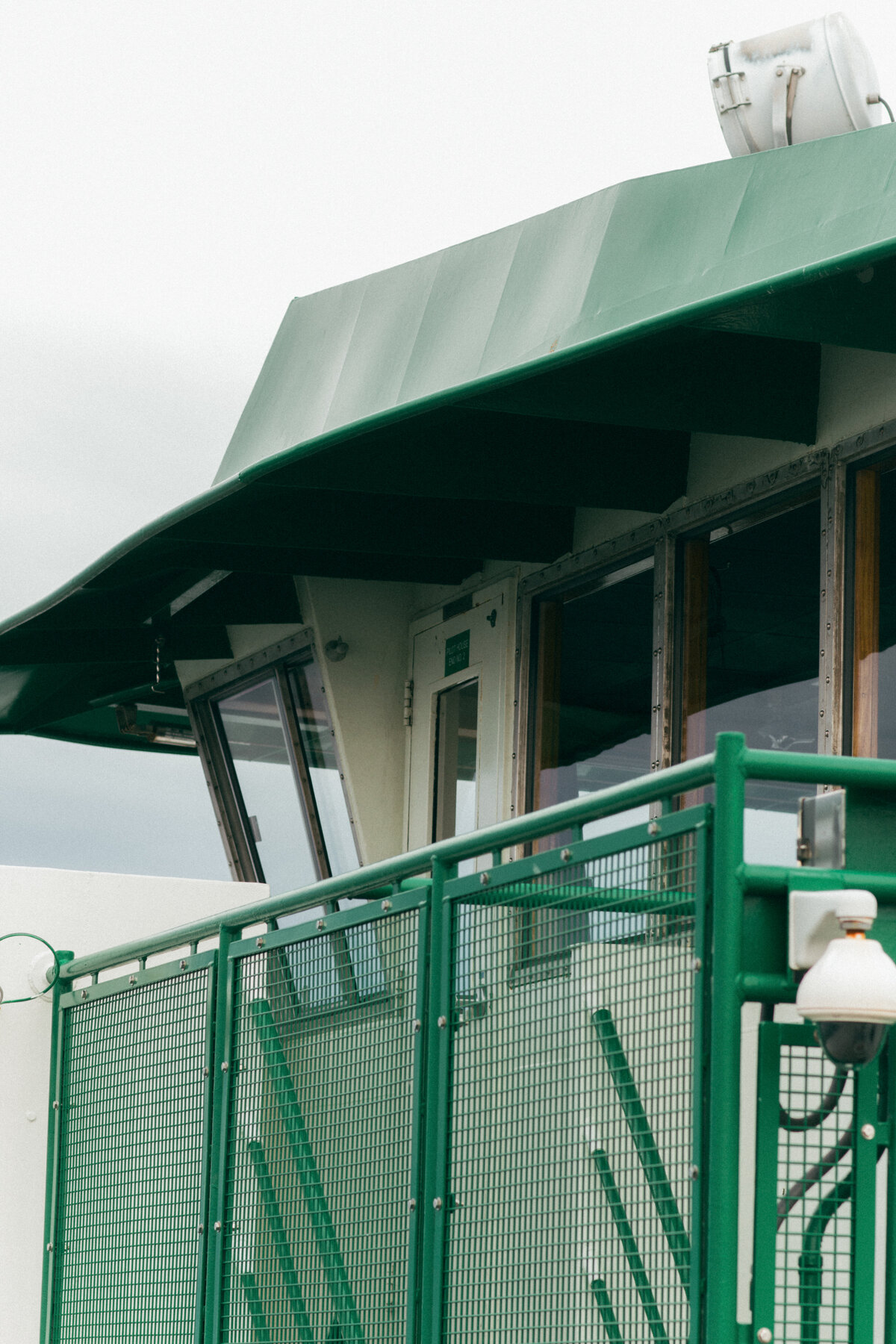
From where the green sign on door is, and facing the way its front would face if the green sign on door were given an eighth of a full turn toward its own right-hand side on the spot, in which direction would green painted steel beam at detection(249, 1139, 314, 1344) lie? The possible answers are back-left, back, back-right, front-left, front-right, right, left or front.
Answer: left

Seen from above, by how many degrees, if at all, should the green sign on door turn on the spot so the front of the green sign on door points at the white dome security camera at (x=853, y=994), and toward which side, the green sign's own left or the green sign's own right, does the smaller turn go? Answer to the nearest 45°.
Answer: approximately 45° to the green sign's own left

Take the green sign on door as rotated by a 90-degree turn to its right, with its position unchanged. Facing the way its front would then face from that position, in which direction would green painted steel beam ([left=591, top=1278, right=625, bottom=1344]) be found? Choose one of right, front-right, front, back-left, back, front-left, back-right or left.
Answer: back-left

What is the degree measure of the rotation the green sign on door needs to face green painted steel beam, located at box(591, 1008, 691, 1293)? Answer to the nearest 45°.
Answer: approximately 45° to its left

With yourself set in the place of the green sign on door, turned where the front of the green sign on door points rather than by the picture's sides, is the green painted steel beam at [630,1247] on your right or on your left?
on your left

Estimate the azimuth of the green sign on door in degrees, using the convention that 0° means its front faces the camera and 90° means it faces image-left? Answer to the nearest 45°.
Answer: approximately 45°
